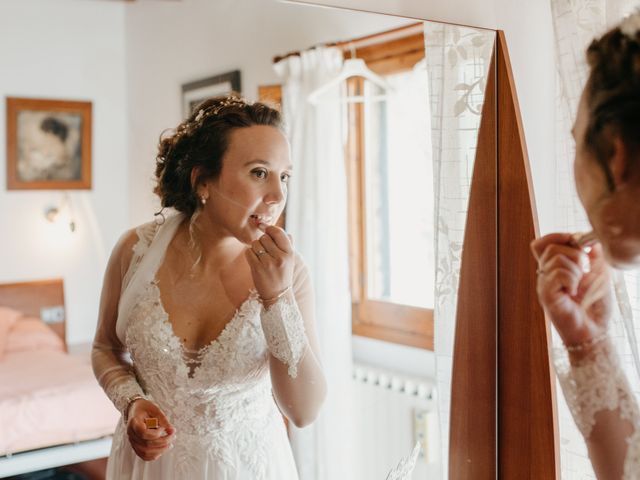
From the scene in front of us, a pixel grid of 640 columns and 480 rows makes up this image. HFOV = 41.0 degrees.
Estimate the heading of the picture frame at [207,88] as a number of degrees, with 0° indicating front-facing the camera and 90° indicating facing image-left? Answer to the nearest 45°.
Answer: approximately 45°

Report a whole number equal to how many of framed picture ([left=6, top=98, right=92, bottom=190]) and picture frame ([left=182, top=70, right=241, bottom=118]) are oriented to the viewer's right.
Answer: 0
